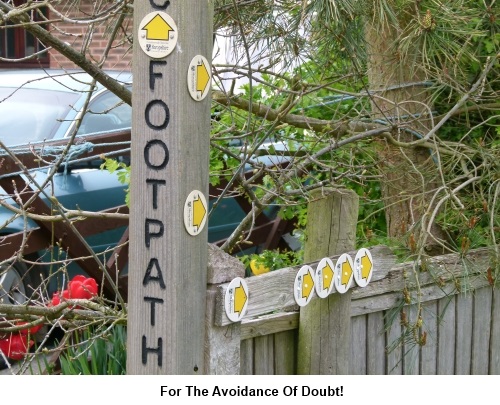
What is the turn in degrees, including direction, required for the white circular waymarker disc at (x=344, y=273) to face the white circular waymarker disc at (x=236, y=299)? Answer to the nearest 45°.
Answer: approximately 90° to its right

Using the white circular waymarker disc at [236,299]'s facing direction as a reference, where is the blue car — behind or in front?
behind

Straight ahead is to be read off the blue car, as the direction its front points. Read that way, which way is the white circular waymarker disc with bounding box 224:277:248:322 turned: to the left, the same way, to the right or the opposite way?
to the left

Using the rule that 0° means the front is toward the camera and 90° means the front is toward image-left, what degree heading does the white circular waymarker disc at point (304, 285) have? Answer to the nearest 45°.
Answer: approximately 315°
